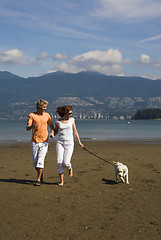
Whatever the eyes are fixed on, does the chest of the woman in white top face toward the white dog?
no

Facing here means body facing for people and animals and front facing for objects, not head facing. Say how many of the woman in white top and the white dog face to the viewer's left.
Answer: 0

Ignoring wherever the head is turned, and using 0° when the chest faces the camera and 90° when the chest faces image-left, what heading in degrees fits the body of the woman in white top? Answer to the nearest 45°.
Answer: approximately 0°

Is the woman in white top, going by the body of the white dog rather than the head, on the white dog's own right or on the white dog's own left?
on the white dog's own right

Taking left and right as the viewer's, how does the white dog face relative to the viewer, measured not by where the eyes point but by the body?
facing the viewer and to the right of the viewer
